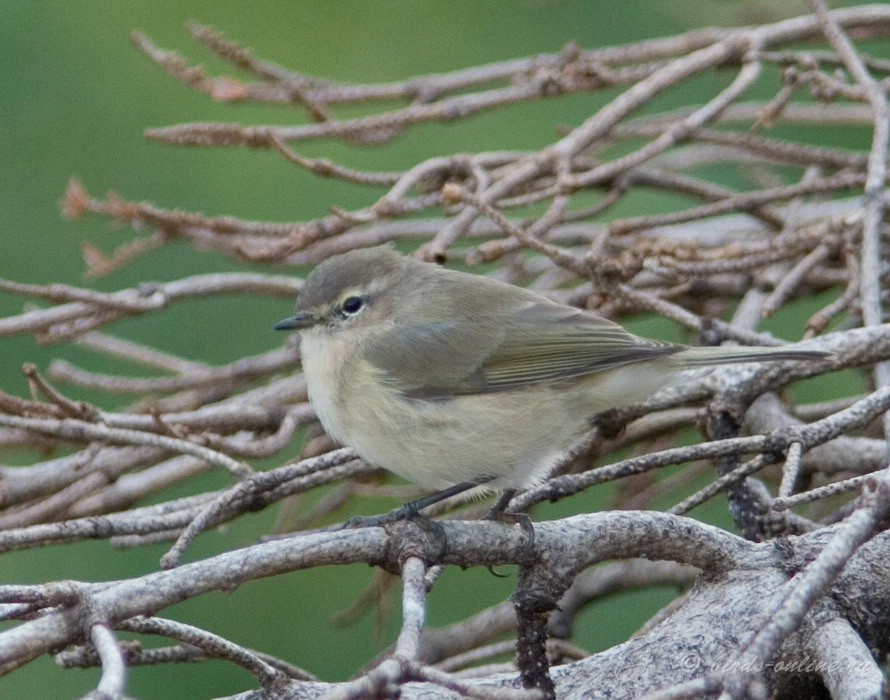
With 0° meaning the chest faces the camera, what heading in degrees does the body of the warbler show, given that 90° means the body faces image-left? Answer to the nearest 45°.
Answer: approximately 90°
